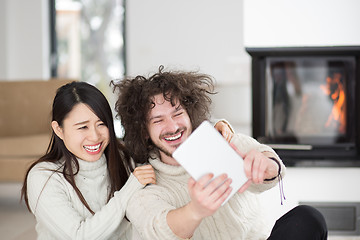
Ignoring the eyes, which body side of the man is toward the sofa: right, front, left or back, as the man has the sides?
back

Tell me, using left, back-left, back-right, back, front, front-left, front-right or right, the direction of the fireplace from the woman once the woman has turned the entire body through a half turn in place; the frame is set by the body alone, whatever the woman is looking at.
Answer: right

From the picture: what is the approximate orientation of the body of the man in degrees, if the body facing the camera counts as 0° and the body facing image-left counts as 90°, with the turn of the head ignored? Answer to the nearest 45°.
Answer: approximately 315°

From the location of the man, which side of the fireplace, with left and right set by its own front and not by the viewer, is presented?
front

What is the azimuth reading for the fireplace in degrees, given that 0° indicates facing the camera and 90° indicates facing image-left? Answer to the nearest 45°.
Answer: approximately 0°

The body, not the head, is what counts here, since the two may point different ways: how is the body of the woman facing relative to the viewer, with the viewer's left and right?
facing the viewer and to the right of the viewer

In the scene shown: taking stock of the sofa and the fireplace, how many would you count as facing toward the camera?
2

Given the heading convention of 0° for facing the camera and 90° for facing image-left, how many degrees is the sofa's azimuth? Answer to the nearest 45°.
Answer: approximately 0°

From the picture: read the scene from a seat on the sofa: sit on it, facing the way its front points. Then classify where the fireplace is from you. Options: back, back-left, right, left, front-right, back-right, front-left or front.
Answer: front-left
